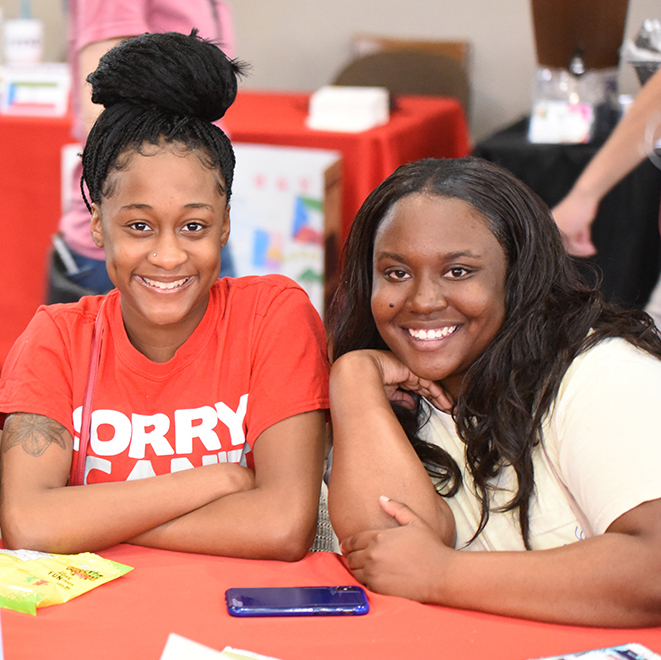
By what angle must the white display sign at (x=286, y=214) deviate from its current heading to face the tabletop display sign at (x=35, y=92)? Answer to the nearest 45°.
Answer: approximately 135° to its right

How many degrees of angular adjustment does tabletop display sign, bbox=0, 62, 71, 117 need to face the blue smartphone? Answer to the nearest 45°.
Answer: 0° — it already faces it

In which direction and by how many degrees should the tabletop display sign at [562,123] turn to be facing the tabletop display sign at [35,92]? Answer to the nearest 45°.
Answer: approximately 90° to its right

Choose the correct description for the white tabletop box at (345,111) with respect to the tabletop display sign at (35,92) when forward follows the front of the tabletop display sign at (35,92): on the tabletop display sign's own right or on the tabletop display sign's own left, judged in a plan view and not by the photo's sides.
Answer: on the tabletop display sign's own left

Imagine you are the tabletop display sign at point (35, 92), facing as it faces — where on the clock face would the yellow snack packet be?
The yellow snack packet is roughly at 12 o'clock from the tabletop display sign.

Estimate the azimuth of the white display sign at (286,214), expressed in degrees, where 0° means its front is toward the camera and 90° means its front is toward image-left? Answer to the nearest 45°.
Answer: approximately 0°

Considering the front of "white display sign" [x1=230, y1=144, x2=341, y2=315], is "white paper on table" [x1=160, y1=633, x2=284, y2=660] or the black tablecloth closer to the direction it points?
the white paper on table
